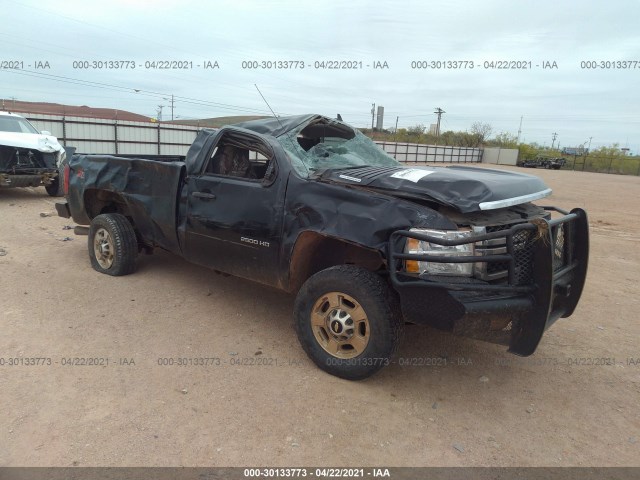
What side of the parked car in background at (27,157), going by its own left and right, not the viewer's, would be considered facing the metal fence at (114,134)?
back

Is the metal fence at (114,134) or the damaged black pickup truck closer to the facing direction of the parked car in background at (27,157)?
the damaged black pickup truck

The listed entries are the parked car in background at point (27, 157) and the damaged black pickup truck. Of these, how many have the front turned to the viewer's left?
0

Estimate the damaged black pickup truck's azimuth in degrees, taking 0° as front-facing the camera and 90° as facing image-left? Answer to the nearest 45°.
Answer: approximately 315°

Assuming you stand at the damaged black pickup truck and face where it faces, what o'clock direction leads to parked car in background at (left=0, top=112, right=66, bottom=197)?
The parked car in background is roughly at 6 o'clock from the damaged black pickup truck.

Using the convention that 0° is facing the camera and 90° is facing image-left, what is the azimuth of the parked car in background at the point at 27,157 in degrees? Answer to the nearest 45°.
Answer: approximately 0°

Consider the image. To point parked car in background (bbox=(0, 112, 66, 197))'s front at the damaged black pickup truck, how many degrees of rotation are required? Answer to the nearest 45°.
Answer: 0° — it already faces it
